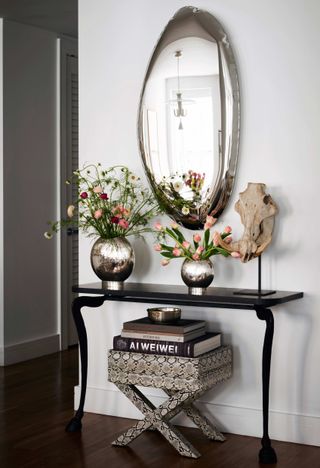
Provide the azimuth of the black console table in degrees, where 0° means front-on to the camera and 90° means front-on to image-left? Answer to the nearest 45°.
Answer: approximately 45°
